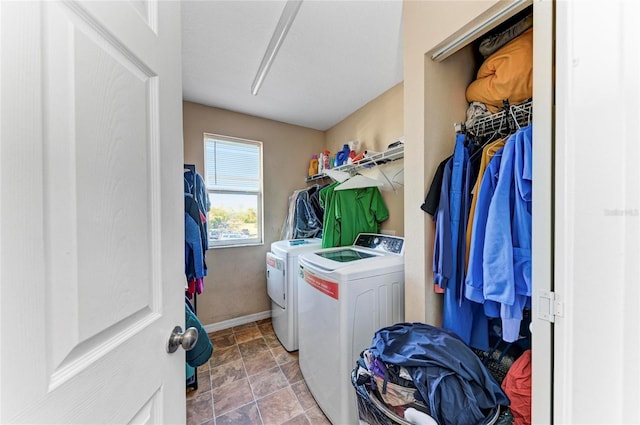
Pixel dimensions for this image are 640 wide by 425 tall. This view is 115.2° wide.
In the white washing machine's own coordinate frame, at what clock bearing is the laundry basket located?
The laundry basket is roughly at 10 o'clock from the white washing machine.

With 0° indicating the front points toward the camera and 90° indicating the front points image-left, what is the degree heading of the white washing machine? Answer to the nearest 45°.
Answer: approximately 45°

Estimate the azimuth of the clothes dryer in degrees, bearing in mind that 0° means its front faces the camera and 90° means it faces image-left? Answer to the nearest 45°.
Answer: approximately 45°

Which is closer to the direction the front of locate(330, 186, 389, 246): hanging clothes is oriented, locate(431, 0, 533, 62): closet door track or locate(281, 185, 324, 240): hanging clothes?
the closet door track

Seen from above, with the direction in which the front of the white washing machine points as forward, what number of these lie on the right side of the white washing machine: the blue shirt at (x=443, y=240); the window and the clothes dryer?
2

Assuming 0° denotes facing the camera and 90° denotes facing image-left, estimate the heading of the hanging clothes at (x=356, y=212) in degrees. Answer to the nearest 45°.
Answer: approximately 0°

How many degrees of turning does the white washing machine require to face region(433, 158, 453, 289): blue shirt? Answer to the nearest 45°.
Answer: approximately 135° to its left

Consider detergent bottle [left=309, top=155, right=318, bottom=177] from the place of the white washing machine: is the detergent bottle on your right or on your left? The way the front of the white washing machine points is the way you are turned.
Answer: on your right
